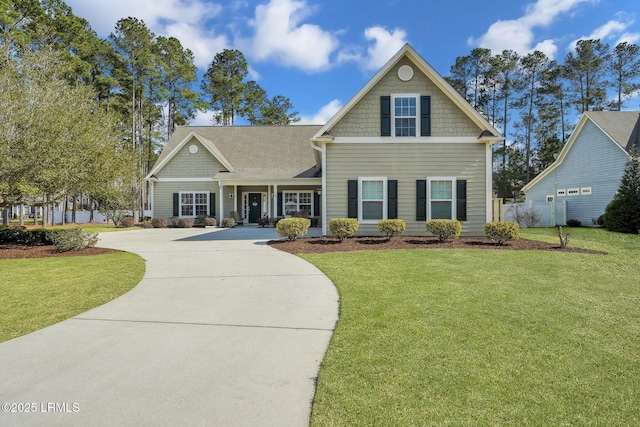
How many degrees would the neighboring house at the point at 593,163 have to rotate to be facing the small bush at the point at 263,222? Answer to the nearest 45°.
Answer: approximately 90° to its right

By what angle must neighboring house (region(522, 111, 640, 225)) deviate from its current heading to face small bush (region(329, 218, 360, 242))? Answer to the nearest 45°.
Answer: approximately 90° to its right

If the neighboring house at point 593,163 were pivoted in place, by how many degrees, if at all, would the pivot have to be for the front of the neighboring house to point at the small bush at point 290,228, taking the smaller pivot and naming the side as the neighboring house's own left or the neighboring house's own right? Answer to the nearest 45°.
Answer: approximately 90° to the neighboring house's own right

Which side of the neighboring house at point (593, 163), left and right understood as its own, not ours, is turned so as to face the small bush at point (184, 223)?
right

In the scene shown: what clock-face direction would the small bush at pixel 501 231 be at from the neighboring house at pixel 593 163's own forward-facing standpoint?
The small bush is roughly at 2 o'clock from the neighboring house.

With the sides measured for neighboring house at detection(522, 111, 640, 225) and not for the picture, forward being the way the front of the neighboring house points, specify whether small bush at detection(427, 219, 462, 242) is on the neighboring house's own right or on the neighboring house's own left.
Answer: on the neighboring house's own right
